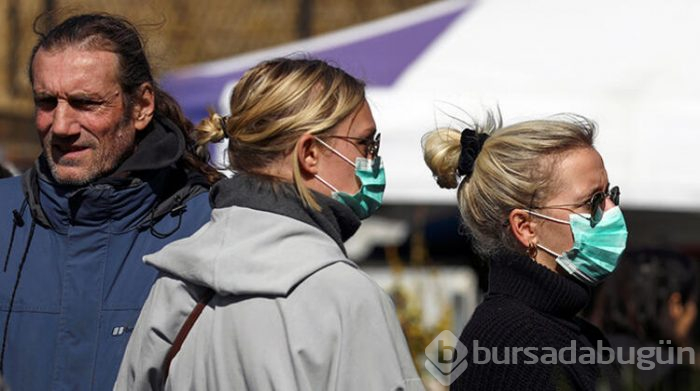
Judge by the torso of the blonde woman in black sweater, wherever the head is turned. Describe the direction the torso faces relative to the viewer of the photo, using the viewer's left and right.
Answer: facing to the right of the viewer
